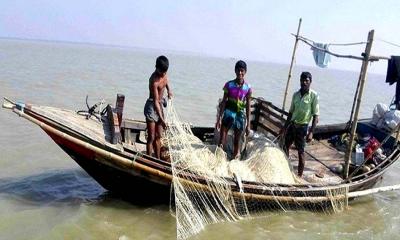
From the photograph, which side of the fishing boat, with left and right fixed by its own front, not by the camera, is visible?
left

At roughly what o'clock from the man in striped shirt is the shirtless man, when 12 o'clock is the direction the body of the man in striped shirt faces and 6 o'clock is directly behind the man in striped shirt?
The shirtless man is roughly at 2 o'clock from the man in striped shirt.

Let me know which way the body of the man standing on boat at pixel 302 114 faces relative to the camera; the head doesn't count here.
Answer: toward the camera

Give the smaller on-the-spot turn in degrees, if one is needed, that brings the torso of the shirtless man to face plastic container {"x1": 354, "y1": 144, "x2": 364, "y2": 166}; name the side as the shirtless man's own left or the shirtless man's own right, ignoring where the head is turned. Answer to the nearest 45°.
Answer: approximately 45° to the shirtless man's own left

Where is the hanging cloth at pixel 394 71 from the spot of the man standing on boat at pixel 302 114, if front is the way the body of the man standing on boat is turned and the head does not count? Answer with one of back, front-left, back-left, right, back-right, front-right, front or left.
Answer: back-left

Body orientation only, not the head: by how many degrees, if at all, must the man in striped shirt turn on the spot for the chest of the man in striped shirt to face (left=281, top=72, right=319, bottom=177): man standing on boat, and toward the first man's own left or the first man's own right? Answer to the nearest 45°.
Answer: approximately 90° to the first man's own left

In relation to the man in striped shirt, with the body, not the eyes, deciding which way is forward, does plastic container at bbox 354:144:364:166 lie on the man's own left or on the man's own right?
on the man's own left

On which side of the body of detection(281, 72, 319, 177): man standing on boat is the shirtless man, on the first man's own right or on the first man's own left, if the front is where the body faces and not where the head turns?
on the first man's own right

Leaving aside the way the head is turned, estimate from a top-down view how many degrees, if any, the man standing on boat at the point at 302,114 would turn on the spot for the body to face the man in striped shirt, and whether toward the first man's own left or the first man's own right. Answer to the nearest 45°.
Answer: approximately 45° to the first man's own right

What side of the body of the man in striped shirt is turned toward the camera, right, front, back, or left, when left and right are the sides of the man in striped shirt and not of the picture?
front

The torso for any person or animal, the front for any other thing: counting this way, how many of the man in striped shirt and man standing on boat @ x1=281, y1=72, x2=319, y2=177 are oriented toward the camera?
2
